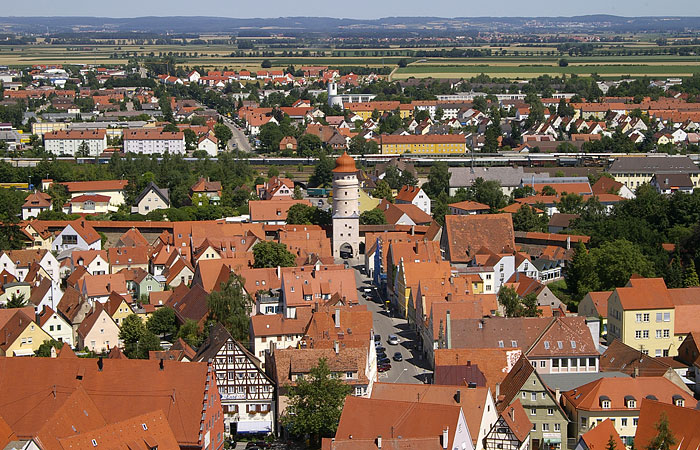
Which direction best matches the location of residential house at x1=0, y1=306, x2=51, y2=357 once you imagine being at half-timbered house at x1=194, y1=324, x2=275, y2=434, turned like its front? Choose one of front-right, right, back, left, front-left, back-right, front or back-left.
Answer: back-right

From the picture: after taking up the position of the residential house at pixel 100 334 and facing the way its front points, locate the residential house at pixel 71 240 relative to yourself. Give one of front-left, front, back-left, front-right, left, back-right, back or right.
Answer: back

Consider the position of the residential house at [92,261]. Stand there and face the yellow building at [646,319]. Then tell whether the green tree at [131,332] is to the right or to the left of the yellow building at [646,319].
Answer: right

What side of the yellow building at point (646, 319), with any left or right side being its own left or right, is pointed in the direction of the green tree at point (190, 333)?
right

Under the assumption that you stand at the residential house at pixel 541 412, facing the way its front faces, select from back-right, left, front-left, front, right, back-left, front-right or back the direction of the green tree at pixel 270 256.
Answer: back-right

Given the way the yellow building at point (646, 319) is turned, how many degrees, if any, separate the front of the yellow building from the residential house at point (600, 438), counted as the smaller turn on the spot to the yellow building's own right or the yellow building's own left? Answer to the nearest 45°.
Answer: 0° — it already faces it

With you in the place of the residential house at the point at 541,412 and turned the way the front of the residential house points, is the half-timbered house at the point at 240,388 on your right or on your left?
on your right

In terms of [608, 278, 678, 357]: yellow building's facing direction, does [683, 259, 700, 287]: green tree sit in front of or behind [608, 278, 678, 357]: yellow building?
behind

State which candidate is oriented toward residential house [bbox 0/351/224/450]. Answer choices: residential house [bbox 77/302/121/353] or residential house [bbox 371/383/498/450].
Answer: residential house [bbox 77/302/121/353]

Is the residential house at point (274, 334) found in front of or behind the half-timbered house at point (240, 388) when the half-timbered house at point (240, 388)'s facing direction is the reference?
behind

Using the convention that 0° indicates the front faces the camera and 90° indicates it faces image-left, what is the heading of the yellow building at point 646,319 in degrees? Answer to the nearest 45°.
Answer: approximately 0°
